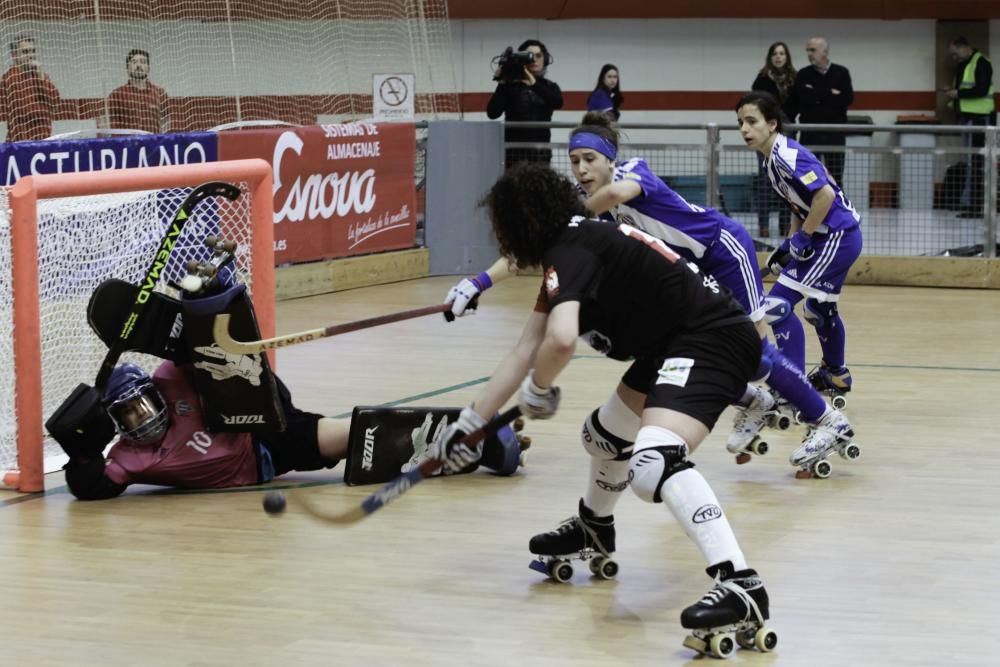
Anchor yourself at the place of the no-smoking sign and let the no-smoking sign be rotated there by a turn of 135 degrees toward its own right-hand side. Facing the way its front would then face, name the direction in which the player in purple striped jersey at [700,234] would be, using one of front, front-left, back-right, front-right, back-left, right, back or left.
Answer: back-left

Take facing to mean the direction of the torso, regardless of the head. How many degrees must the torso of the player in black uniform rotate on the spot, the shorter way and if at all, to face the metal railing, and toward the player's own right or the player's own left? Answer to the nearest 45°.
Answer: approximately 90° to the player's own right

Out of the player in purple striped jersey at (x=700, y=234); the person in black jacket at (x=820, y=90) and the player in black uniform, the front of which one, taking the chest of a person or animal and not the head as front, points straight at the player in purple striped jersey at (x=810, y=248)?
the person in black jacket

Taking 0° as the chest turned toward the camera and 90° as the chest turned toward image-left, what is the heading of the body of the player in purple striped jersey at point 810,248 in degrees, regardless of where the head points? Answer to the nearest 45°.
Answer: approximately 45°

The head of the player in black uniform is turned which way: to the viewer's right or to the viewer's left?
to the viewer's left

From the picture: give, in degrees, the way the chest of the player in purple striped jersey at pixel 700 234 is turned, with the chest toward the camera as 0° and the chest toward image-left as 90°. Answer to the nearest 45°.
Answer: approximately 90°

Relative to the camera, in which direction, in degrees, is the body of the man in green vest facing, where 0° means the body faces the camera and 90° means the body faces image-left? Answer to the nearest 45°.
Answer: approximately 90°

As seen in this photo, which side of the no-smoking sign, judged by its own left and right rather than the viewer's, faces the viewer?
front

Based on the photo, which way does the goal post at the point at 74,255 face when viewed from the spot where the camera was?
facing the viewer and to the right of the viewer

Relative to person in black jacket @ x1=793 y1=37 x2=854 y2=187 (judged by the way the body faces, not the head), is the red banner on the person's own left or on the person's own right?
on the person's own right

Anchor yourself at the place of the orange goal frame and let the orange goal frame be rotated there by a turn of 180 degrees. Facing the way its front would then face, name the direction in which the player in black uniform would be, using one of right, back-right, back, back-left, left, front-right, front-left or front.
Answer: back

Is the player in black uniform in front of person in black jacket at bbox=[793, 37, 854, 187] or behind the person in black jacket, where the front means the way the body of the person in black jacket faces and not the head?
in front
